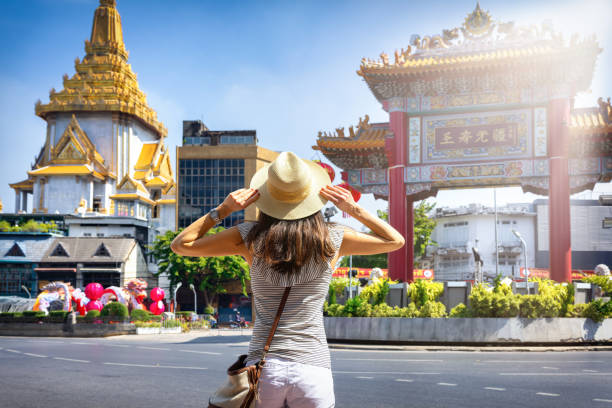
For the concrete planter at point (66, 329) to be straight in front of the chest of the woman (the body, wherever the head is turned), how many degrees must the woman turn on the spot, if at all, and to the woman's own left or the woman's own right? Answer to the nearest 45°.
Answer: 0° — they already face it

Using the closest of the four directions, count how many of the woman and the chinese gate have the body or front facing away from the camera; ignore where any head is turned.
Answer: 1

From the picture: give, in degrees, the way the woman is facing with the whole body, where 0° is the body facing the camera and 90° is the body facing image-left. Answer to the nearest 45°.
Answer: approximately 180°

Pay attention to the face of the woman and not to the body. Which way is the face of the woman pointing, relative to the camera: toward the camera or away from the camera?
away from the camera

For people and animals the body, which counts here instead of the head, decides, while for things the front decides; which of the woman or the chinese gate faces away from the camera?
the woman

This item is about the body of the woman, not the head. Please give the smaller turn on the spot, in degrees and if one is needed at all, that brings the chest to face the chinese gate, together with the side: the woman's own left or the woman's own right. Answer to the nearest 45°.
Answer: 0° — they already face it

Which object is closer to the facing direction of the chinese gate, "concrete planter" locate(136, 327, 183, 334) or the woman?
the woman

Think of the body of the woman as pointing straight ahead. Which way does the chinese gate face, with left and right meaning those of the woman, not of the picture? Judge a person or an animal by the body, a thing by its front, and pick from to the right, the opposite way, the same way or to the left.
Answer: the opposite way

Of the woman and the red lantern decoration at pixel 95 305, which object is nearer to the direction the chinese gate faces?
the woman
